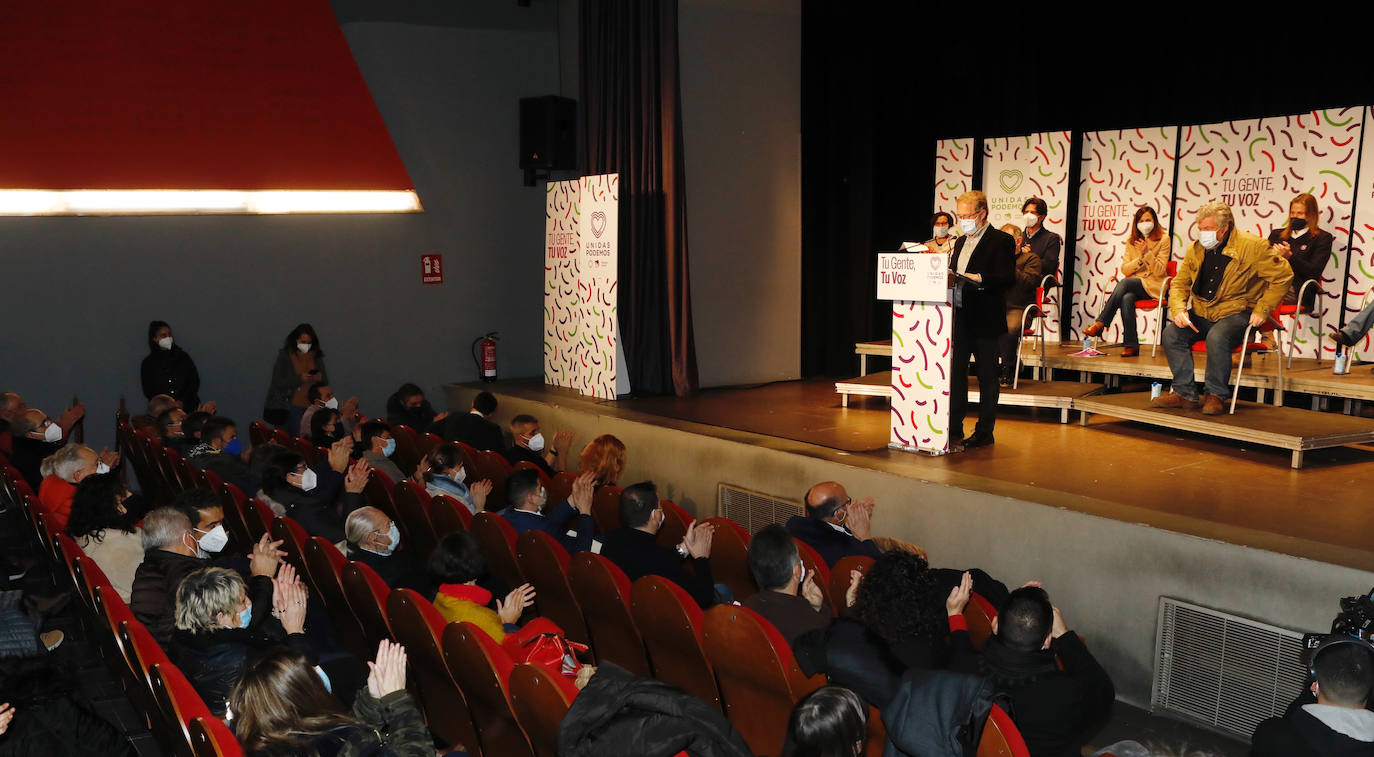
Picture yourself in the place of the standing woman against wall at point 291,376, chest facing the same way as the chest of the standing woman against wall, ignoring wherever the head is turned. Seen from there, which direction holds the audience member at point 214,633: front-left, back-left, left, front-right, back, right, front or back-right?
front-right

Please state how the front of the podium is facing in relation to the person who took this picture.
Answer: facing the viewer and to the left of the viewer

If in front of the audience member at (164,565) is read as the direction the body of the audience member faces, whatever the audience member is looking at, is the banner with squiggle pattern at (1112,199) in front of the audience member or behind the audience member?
in front

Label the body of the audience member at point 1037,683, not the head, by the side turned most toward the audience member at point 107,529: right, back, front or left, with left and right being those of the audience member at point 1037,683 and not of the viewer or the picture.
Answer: left

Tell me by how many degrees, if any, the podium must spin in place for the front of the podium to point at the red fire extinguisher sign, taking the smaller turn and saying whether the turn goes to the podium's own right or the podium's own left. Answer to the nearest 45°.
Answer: approximately 90° to the podium's own right

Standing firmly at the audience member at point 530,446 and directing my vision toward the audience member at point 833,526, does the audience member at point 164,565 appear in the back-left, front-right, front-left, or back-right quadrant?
front-right

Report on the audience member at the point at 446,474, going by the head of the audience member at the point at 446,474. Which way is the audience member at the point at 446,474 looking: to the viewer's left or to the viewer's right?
to the viewer's right

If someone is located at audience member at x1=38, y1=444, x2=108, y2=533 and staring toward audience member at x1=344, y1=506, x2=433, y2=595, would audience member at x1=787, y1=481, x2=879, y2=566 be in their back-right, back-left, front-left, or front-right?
front-left

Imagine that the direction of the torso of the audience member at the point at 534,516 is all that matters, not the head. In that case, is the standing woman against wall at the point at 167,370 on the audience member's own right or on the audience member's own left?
on the audience member's own left

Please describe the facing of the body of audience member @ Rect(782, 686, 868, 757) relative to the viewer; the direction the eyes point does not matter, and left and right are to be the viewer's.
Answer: facing away from the viewer and to the right of the viewer

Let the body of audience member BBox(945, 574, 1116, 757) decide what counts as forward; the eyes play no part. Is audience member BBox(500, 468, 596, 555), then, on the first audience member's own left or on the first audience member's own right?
on the first audience member's own left

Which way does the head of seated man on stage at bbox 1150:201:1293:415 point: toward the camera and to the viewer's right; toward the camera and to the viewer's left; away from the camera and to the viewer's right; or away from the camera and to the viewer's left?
toward the camera and to the viewer's left

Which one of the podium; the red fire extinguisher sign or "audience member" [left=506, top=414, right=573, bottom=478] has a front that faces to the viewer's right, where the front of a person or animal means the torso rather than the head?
the audience member

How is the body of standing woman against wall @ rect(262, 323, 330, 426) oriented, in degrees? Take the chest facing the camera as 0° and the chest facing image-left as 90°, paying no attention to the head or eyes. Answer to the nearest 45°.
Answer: approximately 315°

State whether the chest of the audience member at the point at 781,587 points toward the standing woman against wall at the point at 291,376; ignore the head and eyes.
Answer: no

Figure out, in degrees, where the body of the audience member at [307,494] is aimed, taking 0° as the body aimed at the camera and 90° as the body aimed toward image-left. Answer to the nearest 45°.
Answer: approximately 270°

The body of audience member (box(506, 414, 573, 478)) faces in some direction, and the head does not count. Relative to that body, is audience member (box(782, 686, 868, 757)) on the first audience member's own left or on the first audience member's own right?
on the first audience member's own right

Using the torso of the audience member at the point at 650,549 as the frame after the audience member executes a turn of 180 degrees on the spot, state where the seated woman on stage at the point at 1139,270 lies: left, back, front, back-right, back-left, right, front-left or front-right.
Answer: back

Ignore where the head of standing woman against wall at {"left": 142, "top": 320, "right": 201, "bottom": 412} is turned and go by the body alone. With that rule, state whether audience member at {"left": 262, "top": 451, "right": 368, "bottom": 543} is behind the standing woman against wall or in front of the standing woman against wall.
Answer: in front
